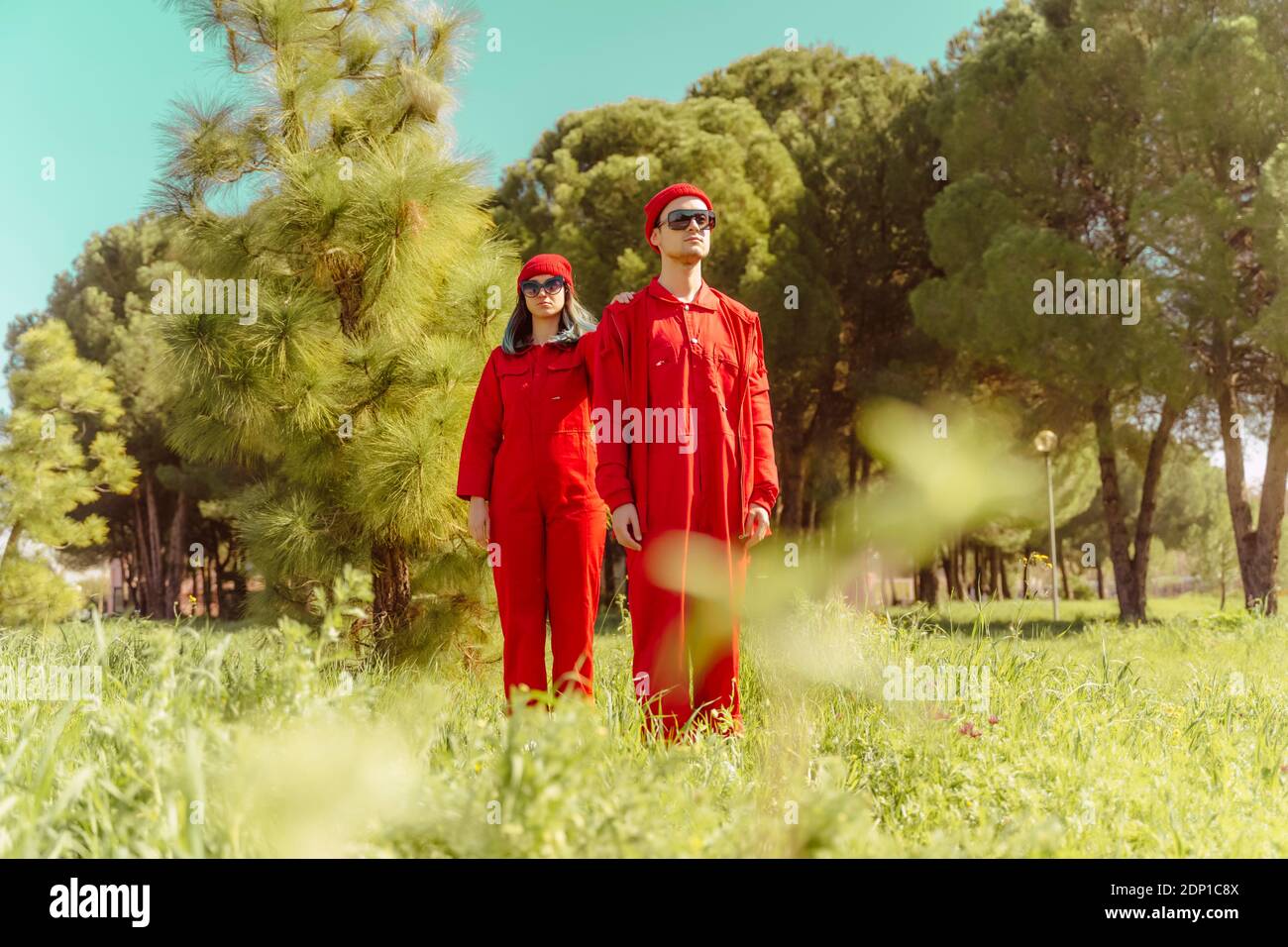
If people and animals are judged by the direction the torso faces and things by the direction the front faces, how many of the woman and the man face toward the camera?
2

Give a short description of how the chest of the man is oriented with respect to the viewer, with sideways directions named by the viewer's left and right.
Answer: facing the viewer

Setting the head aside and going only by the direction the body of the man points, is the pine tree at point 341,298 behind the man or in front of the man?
behind

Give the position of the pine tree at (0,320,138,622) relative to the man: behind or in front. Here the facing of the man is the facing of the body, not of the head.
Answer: behind

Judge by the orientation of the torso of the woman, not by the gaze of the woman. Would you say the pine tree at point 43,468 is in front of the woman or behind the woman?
behind
